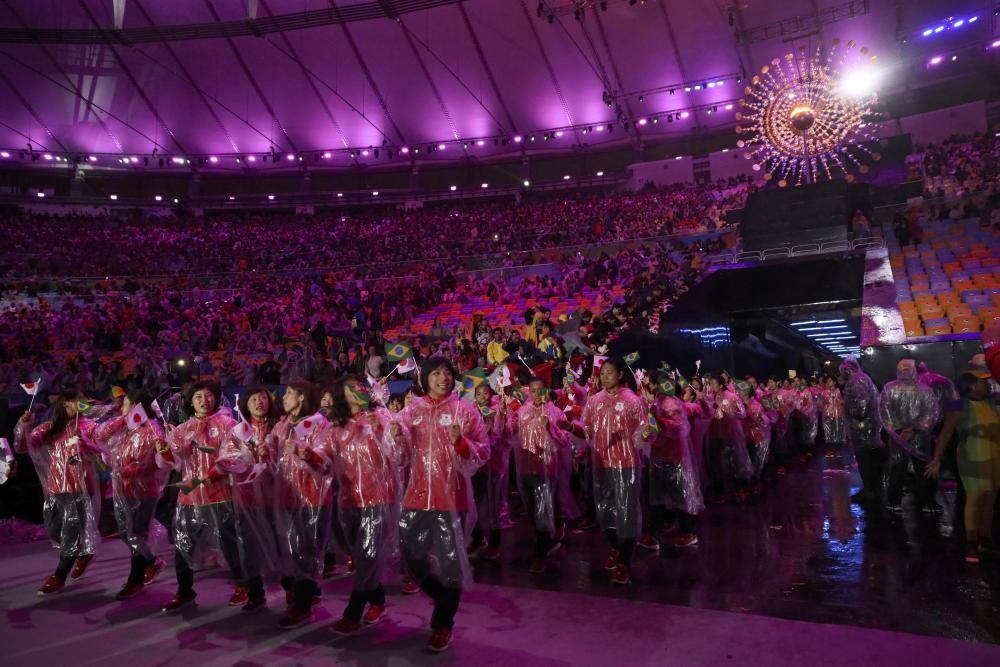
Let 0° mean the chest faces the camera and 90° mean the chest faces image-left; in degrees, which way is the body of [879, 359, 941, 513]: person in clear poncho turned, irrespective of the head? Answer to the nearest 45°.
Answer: approximately 0°
